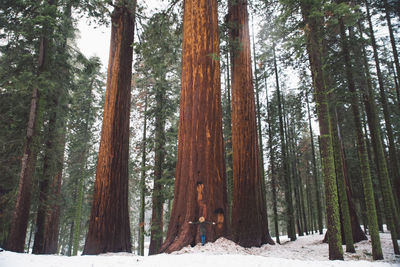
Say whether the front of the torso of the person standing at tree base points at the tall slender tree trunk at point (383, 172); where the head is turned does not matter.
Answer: no

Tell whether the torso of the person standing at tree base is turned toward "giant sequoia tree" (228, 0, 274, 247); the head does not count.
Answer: no
